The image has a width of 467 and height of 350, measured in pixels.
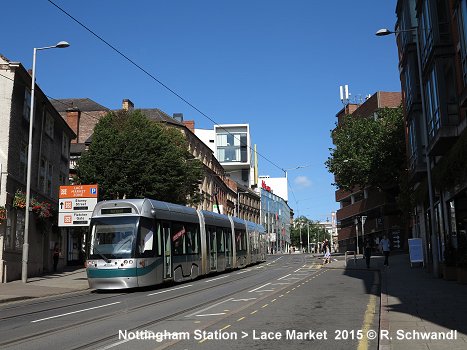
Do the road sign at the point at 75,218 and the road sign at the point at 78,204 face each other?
no

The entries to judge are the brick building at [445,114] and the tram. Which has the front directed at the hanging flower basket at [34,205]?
the brick building

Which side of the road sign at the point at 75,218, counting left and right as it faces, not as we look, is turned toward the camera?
front

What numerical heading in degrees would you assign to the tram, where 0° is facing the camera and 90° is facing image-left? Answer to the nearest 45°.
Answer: approximately 45°

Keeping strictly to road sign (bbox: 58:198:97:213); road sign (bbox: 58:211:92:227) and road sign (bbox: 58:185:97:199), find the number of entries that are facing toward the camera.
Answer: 3

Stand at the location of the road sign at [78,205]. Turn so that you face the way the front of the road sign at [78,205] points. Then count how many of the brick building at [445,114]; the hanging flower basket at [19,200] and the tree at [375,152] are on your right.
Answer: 1

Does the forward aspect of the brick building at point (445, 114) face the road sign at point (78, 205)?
yes

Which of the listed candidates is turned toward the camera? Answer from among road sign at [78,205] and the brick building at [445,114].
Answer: the road sign

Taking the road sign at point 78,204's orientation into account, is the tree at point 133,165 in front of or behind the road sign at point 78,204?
behind

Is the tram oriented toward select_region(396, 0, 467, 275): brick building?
no

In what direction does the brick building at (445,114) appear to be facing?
to the viewer's left

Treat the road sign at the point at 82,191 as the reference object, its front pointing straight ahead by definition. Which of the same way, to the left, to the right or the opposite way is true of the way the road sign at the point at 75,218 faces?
the same way

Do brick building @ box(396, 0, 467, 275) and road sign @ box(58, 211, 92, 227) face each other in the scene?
no

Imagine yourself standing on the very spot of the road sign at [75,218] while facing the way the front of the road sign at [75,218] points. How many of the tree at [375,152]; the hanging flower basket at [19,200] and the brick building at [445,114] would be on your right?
1

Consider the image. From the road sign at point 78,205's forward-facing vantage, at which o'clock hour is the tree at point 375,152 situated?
The tree is roughly at 8 o'clock from the road sign.
